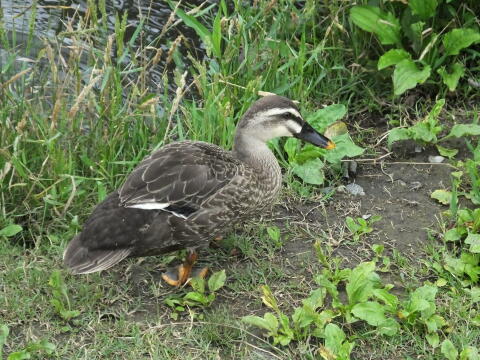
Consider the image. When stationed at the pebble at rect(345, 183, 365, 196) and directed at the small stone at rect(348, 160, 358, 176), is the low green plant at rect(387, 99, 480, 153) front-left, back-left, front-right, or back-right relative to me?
front-right

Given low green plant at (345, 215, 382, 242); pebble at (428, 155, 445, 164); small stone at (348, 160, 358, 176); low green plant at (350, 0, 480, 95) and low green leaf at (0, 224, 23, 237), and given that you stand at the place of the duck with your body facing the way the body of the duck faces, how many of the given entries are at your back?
1

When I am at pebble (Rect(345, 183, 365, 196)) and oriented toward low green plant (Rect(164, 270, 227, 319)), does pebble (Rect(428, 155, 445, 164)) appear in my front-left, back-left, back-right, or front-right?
back-left

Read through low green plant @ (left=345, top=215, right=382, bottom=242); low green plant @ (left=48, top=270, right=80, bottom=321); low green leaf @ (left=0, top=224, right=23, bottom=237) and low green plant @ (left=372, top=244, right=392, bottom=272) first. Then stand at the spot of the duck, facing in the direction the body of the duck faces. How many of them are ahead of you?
2

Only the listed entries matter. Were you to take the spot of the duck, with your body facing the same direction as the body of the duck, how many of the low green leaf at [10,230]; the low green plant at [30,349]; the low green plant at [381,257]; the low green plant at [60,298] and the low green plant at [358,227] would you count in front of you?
2

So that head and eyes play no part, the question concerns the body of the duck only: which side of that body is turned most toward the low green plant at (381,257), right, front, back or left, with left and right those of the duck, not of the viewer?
front

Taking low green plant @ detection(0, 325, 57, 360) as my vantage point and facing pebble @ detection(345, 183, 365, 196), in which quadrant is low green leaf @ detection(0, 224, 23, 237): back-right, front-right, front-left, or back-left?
front-left

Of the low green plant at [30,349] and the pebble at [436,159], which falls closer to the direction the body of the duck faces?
the pebble

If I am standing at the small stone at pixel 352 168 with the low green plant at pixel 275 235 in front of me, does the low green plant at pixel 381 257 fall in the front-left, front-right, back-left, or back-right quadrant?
front-left

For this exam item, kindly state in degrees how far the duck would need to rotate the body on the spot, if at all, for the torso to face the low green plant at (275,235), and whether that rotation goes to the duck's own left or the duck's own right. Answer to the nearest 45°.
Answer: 0° — it already faces it

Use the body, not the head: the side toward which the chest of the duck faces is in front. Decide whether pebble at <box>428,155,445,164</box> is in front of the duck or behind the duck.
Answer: in front

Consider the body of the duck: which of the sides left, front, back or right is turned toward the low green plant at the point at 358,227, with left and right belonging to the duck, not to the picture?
front

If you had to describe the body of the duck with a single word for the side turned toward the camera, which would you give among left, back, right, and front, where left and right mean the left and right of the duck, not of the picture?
right

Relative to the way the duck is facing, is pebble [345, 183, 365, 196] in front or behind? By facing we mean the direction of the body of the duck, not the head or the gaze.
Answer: in front

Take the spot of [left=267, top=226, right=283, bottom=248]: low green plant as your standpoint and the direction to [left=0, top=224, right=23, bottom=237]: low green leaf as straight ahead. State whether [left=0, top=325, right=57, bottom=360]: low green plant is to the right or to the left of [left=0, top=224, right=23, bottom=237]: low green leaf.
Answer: left

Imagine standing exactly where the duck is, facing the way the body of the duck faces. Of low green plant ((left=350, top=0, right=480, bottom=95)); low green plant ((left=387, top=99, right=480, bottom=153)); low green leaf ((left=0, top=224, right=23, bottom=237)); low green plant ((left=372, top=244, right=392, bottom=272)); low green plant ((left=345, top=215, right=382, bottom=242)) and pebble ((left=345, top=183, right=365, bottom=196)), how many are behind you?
1

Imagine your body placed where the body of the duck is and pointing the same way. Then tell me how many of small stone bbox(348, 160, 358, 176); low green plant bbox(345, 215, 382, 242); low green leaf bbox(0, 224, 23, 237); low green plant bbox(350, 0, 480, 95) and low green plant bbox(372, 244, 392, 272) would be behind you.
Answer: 1

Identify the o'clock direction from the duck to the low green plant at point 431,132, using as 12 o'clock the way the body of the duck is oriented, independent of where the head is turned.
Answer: The low green plant is roughly at 11 o'clock from the duck.

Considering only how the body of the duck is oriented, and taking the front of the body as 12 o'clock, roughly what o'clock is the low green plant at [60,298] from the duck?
The low green plant is roughly at 5 o'clock from the duck.
